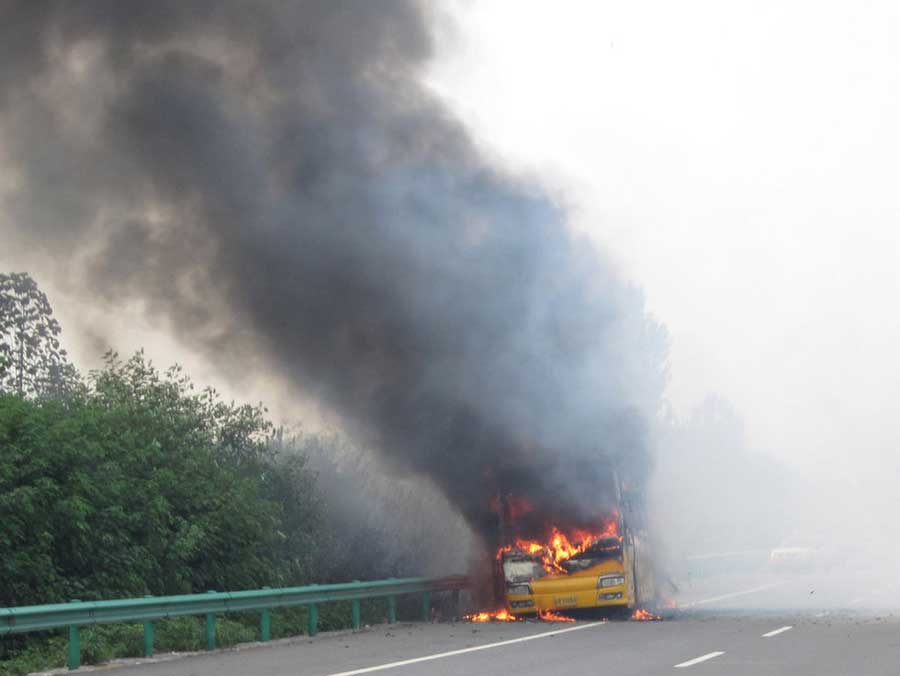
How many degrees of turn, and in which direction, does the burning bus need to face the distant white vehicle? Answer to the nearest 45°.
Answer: approximately 180°

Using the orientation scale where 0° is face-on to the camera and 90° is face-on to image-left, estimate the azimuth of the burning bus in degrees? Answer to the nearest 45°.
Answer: approximately 0°

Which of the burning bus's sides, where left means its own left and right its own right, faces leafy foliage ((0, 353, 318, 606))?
right

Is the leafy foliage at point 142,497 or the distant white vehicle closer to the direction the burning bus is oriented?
the leafy foliage

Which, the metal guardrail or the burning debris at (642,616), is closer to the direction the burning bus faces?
the metal guardrail
